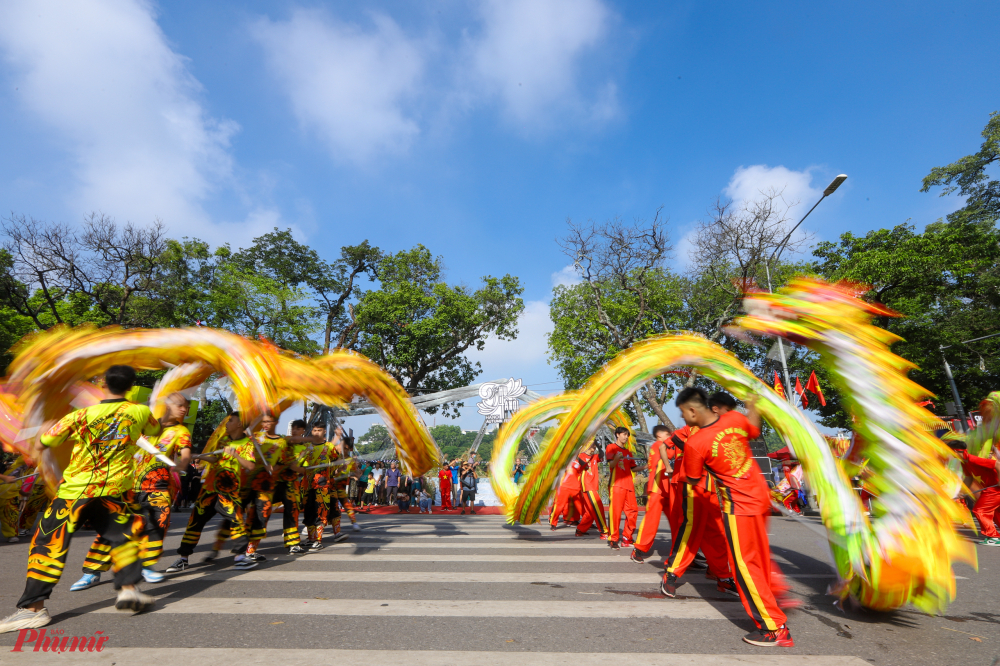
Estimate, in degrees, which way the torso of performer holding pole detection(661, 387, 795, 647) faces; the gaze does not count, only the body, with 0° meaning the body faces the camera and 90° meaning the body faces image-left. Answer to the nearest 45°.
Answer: approximately 135°

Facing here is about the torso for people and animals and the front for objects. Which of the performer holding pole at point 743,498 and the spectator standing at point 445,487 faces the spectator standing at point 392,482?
the performer holding pole

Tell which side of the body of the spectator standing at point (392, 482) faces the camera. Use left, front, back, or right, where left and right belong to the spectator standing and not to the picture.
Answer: front

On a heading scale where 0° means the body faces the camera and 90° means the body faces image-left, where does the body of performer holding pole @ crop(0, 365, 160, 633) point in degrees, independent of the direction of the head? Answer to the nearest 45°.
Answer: approximately 180°

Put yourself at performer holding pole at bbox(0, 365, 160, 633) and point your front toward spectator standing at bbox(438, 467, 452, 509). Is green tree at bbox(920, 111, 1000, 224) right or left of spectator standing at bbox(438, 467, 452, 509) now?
right

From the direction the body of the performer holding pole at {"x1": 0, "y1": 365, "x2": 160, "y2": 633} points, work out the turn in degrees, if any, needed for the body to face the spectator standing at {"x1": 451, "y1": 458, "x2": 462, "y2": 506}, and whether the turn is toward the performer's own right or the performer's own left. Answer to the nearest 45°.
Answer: approximately 45° to the performer's own right

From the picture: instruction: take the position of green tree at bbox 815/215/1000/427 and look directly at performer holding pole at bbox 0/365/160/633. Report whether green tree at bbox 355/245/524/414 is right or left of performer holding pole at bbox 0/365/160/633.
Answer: right

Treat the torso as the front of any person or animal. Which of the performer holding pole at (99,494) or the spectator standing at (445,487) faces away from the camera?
the performer holding pole

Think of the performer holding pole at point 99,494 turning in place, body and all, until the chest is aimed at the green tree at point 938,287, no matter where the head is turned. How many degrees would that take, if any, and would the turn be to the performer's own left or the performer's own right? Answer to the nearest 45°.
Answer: approximately 90° to the performer's own right

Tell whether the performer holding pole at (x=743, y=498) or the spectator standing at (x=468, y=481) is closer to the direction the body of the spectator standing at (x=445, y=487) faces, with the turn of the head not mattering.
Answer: the performer holding pole

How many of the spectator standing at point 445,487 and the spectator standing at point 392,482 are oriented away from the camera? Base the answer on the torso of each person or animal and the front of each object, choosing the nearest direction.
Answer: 0

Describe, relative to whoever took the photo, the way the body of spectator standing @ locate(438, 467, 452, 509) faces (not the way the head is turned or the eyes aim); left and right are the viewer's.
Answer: facing the viewer
